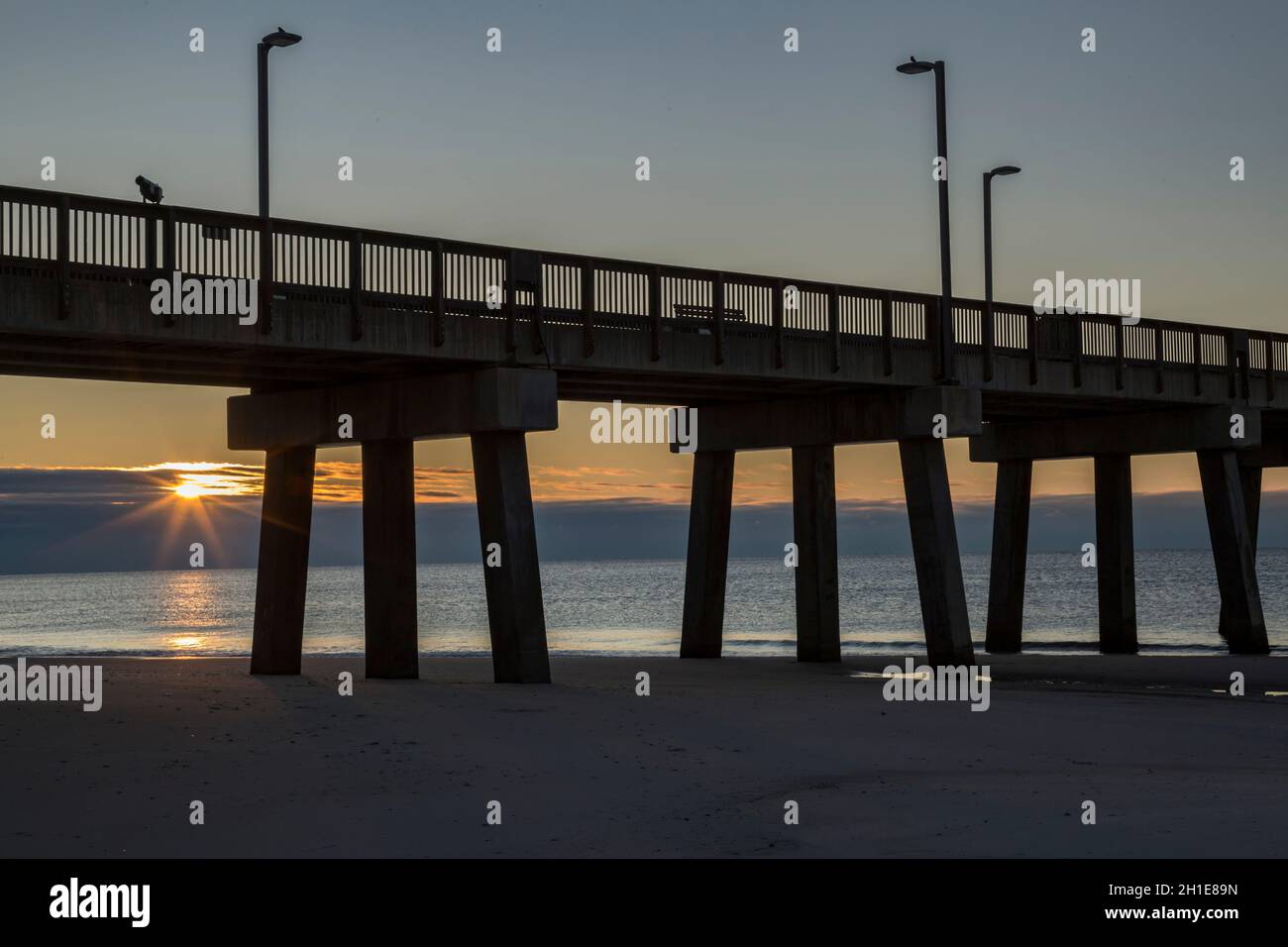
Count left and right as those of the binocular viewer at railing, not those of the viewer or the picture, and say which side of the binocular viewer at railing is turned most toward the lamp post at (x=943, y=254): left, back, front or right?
back

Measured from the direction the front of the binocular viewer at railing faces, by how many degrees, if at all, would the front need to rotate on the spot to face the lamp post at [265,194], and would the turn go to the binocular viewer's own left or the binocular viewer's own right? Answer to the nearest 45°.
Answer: approximately 135° to the binocular viewer's own right
